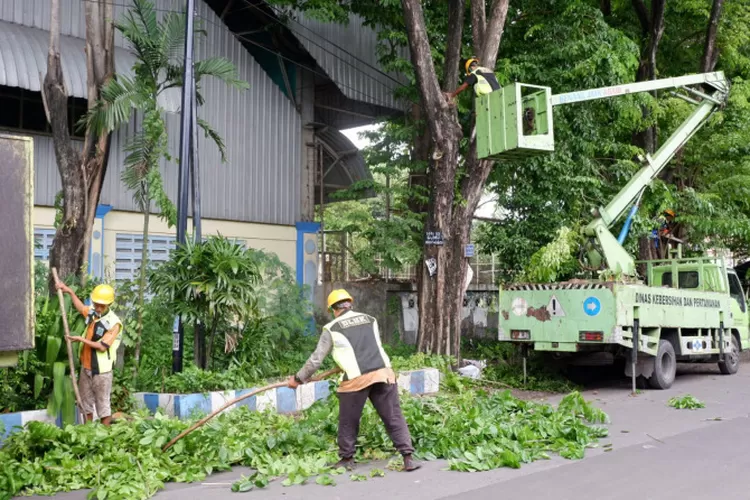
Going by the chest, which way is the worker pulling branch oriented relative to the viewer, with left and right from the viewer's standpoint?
facing away from the viewer and to the left of the viewer

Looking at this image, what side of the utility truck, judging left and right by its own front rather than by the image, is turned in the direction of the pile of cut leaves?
back

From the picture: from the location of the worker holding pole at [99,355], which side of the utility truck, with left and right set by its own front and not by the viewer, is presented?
back

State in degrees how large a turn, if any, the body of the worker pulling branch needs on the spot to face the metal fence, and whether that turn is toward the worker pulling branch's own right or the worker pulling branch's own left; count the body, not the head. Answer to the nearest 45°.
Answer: approximately 45° to the worker pulling branch's own right

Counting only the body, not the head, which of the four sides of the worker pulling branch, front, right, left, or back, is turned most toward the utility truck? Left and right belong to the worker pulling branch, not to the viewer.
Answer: right

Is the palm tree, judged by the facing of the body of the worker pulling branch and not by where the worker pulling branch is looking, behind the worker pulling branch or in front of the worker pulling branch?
in front

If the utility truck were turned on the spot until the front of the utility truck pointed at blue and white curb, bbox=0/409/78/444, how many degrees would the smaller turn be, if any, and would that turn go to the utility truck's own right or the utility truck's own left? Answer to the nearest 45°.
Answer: approximately 180°

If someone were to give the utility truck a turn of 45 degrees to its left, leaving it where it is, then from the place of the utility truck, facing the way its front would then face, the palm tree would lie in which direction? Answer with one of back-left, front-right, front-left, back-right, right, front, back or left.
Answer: back-left
